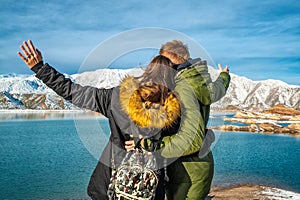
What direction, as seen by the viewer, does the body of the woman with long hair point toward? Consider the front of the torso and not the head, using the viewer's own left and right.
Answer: facing away from the viewer

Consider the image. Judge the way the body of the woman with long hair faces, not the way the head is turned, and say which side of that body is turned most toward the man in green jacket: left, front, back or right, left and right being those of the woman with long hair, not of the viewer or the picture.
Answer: right

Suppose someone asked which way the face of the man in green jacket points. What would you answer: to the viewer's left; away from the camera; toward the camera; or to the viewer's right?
away from the camera

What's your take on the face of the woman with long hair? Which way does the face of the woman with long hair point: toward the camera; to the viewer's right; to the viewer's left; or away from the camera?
away from the camera
